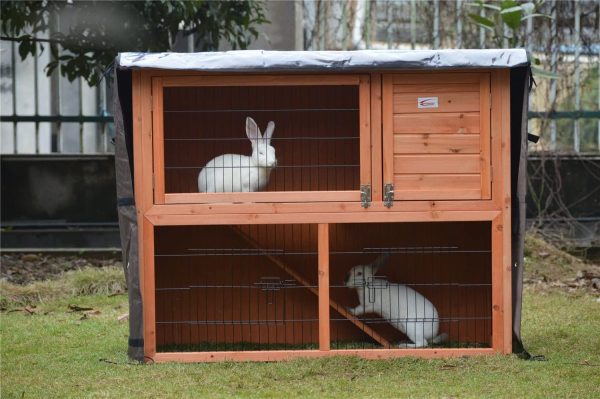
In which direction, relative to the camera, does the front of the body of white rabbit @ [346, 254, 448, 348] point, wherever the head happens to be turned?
to the viewer's left

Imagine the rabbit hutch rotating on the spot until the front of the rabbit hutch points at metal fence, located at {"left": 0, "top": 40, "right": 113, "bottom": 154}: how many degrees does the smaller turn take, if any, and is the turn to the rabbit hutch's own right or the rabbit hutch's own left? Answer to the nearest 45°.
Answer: approximately 135° to the rabbit hutch's own right

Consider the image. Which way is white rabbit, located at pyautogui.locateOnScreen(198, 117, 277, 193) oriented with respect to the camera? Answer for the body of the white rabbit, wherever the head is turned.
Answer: to the viewer's right

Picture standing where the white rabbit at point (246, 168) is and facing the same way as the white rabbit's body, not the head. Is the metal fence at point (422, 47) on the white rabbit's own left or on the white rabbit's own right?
on the white rabbit's own left

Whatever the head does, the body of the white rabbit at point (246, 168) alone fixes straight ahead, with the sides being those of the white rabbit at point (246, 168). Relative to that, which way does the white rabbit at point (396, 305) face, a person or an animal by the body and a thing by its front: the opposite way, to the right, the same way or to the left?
the opposite way

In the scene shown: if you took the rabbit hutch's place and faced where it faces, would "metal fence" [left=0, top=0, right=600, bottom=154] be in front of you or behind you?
behind

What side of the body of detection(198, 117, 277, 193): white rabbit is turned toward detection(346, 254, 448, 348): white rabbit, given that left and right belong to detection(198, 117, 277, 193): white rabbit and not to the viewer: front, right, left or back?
front

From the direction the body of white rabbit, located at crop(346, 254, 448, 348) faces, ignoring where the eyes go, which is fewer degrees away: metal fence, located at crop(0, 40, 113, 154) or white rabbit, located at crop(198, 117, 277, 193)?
the white rabbit

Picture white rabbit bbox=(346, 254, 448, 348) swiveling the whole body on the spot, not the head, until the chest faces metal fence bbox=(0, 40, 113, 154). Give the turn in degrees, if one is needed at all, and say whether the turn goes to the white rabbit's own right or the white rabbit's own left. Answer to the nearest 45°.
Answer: approximately 45° to the white rabbit's own right

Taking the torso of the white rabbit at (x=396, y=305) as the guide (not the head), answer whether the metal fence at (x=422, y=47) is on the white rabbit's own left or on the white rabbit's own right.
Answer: on the white rabbit's own right

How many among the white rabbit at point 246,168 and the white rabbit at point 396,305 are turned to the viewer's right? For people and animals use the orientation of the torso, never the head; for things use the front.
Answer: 1

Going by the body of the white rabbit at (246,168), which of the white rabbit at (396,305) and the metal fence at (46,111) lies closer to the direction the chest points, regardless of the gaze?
the white rabbit
